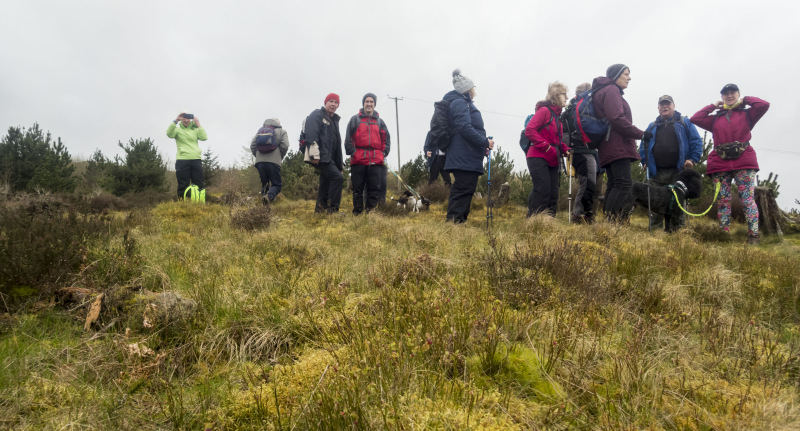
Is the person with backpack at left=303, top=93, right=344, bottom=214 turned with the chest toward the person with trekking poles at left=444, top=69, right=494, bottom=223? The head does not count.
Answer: yes

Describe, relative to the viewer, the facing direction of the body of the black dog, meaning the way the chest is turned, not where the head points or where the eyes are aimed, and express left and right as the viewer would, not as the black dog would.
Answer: facing to the right of the viewer

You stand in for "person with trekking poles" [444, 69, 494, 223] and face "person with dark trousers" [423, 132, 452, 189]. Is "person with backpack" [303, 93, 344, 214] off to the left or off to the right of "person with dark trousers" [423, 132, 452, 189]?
left

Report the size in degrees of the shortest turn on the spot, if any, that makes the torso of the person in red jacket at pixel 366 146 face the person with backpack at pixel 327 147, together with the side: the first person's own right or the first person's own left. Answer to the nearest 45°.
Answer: approximately 90° to the first person's own right

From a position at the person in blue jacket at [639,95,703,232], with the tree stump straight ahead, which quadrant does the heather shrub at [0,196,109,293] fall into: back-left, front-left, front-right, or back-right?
back-right

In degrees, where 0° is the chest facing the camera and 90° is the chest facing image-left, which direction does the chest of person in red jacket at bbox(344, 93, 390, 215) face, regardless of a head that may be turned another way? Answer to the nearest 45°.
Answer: approximately 0°
